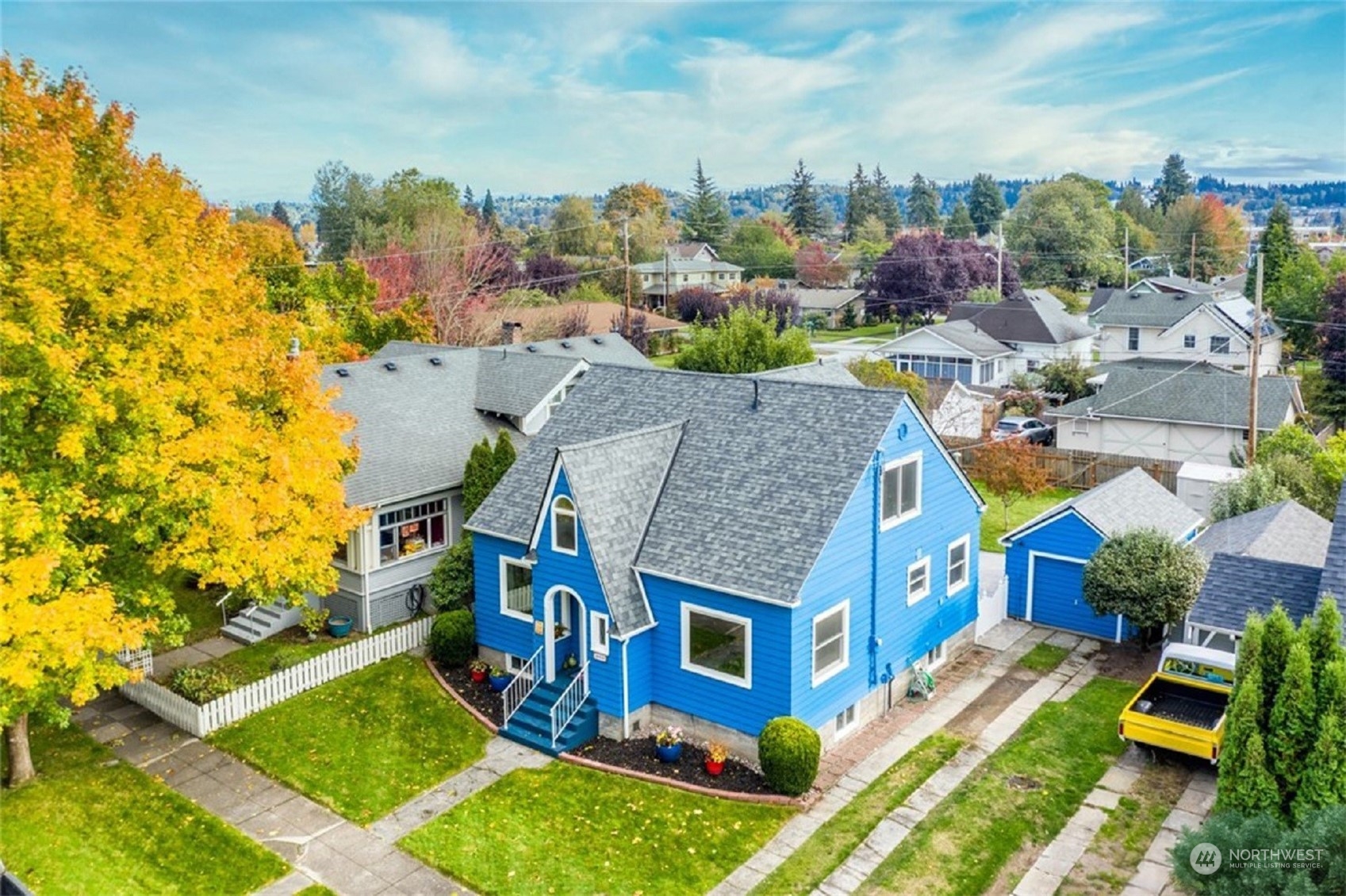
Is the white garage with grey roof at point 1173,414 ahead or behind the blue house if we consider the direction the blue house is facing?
behind

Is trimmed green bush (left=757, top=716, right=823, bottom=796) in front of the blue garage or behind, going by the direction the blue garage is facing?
in front

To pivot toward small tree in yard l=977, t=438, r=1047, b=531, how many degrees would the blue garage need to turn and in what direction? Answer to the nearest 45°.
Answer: approximately 135° to its right

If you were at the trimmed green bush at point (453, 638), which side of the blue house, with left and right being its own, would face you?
right

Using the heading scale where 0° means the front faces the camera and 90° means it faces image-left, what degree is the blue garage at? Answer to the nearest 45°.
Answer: approximately 45°

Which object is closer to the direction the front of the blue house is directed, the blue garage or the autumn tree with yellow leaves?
the autumn tree with yellow leaves

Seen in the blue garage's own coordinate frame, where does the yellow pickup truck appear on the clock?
The yellow pickup truck is roughly at 10 o'clock from the blue garage.

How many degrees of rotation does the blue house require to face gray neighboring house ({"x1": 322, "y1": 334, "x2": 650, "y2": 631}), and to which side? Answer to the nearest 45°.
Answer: approximately 90° to its right

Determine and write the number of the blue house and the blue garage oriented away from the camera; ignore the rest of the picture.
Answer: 0

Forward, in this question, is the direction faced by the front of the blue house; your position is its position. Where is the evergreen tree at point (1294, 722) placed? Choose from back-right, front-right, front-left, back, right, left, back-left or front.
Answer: left

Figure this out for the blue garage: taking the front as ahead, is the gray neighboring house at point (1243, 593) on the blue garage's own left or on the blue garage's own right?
on the blue garage's own left

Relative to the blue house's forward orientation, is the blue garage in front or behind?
behind

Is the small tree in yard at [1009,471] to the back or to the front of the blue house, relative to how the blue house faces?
to the back
